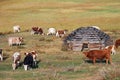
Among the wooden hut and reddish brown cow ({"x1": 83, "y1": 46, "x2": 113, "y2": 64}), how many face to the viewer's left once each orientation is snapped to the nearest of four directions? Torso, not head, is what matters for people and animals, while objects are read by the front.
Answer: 1

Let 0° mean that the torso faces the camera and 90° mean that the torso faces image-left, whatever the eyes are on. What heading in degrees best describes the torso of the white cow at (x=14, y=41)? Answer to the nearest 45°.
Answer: approximately 270°

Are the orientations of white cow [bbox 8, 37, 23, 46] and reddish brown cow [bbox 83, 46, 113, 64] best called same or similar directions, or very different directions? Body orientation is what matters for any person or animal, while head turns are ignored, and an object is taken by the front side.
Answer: very different directions

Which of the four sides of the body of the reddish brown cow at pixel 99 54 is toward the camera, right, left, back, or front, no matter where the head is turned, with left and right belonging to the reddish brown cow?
left

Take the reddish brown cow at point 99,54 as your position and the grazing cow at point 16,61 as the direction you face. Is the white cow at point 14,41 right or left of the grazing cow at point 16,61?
right
